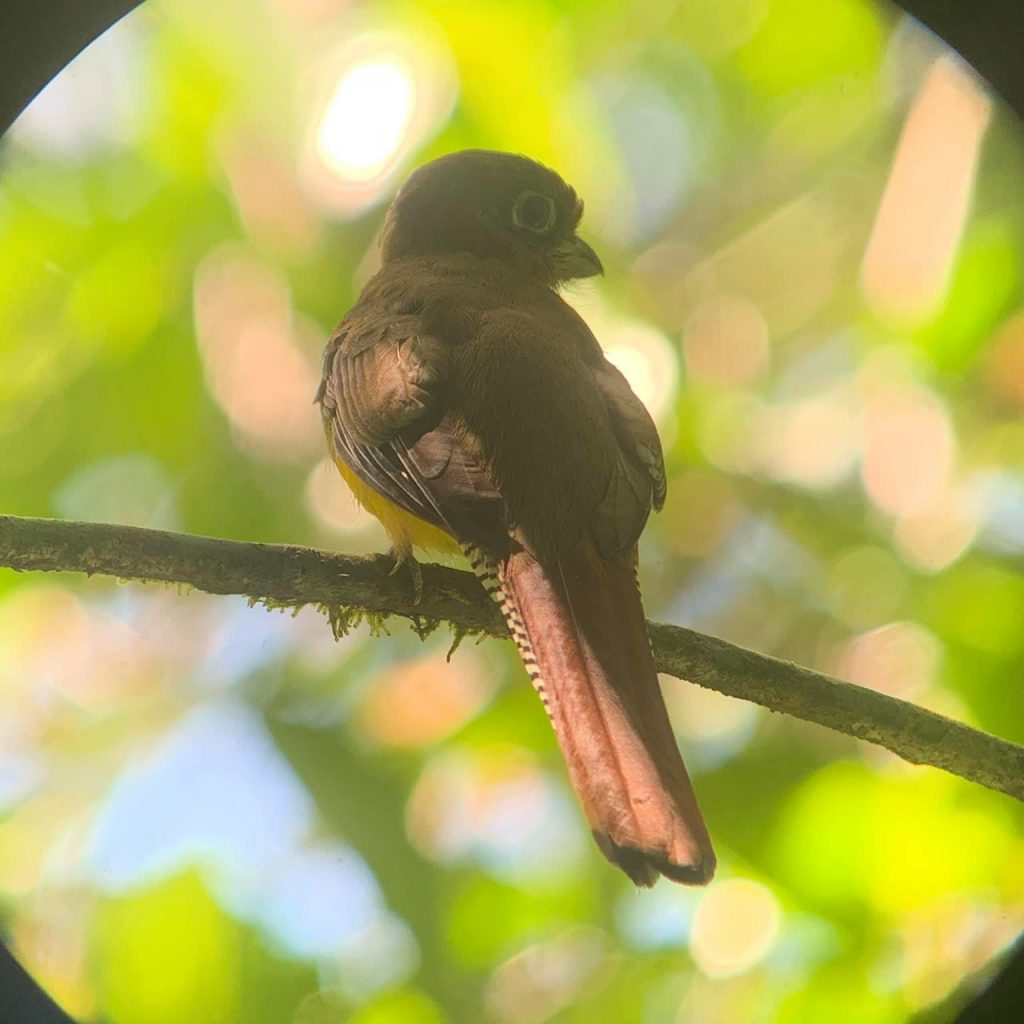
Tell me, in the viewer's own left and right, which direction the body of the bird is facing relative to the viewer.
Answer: facing away from the viewer and to the left of the viewer
